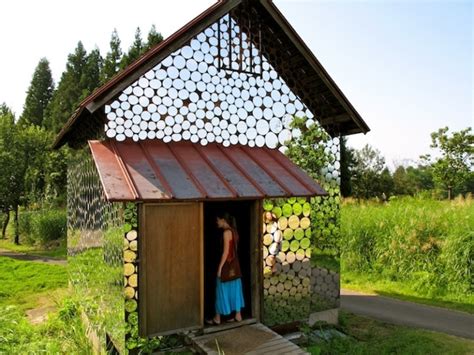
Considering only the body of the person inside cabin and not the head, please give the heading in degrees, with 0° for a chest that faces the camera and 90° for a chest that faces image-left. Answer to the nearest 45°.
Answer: approximately 90°

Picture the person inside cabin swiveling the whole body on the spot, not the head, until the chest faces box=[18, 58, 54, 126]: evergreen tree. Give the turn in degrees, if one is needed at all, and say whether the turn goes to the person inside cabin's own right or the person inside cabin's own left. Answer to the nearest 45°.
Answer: approximately 45° to the person inside cabin's own right

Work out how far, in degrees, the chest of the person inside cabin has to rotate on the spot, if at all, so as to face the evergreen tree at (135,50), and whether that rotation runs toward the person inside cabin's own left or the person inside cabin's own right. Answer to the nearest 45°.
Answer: approximately 90° to the person inside cabin's own right

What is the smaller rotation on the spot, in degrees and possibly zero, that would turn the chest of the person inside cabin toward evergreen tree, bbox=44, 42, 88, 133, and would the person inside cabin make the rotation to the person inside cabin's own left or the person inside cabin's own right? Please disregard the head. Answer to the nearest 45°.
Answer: approximately 45° to the person inside cabin's own right

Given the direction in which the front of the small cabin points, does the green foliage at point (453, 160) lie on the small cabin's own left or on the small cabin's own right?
on the small cabin's own left

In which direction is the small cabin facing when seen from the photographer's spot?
facing the viewer and to the right of the viewer

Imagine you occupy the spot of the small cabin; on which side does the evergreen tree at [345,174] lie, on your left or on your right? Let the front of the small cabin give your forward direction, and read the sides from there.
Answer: on your left

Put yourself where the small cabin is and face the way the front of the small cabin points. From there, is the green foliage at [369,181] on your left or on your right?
on your left
